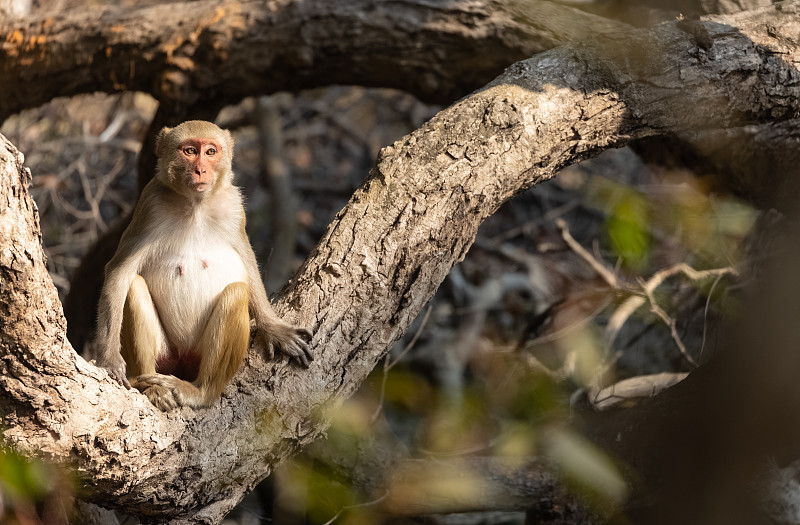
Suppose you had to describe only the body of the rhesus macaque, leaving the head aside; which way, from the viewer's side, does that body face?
toward the camera

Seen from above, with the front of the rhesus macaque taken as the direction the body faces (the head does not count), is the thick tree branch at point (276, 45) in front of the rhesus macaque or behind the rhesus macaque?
behind
